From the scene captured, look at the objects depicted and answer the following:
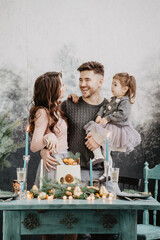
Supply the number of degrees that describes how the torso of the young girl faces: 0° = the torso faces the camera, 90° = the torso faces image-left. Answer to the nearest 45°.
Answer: approximately 45°

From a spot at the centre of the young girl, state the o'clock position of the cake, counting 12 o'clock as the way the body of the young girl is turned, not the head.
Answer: The cake is roughly at 11 o'clock from the young girl.

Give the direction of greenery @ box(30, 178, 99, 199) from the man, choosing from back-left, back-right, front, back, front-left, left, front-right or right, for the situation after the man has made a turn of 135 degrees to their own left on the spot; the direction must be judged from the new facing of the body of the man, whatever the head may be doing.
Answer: back-right

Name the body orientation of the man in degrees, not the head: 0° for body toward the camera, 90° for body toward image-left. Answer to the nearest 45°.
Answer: approximately 0°

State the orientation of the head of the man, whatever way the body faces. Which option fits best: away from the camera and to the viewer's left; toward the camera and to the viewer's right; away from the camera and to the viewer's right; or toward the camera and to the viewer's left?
toward the camera and to the viewer's left

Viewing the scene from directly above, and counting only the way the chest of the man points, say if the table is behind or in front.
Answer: in front

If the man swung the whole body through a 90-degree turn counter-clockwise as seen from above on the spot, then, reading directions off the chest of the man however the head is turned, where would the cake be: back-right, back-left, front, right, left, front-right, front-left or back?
right
